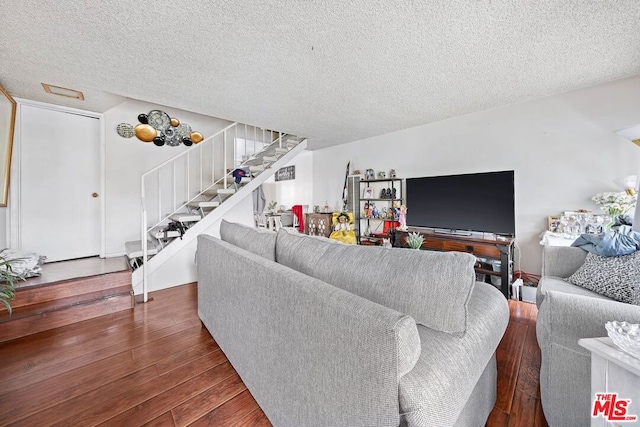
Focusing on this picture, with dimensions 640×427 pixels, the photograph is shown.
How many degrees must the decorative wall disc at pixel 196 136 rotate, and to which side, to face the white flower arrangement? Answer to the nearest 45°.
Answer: approximately 45° to its left

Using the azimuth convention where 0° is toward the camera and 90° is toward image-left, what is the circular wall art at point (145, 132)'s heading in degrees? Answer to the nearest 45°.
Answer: approximately 0°

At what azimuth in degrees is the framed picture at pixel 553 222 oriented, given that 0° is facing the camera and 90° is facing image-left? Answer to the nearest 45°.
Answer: approximately 45°

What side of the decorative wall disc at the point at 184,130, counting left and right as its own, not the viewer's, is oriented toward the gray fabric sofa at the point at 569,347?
front

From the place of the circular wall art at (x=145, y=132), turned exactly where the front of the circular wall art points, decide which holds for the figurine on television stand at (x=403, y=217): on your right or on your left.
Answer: on your left

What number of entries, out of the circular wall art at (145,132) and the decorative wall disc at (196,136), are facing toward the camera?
2

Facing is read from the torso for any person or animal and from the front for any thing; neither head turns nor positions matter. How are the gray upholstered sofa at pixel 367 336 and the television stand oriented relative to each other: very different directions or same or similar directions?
very different directions

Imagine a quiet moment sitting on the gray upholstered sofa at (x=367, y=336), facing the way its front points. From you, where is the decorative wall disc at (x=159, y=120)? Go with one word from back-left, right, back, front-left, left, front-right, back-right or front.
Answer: left

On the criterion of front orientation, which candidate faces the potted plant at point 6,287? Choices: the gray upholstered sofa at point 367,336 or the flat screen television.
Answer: the flat screen television

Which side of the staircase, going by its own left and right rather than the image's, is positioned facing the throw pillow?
left
